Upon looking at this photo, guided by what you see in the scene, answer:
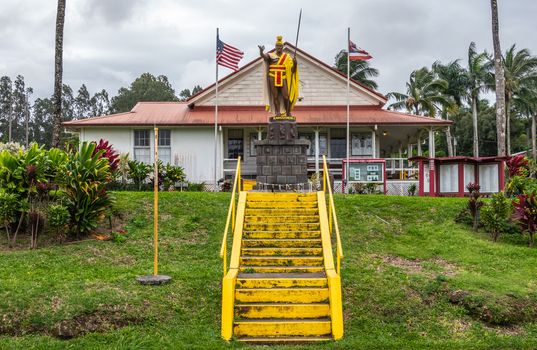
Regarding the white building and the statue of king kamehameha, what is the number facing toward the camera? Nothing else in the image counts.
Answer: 2

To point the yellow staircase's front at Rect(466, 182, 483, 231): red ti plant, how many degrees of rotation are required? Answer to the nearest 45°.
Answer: approximately 135° to its left

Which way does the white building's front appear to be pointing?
toward the camera

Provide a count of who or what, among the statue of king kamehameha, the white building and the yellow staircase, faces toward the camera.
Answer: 3

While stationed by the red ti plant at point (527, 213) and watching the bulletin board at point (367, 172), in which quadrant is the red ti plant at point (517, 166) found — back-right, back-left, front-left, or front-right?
front-right

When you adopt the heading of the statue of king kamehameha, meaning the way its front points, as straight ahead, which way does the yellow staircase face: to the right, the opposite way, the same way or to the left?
the same way

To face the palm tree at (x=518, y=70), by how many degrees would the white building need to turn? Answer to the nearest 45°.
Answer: approximately 135° to its left

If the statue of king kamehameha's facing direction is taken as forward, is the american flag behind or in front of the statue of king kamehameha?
behind

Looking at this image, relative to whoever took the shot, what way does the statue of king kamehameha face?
facing the viewer

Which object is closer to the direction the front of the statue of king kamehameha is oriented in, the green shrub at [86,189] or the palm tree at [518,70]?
the green shrub

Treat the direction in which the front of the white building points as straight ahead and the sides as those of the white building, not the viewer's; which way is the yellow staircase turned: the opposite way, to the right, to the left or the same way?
the same way

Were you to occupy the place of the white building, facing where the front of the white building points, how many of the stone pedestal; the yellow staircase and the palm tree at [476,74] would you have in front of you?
2

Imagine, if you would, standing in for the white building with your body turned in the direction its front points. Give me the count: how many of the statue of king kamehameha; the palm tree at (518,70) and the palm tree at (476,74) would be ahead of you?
1

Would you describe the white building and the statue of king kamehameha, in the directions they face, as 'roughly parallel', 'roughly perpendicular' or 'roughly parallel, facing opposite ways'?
roughly parallel
